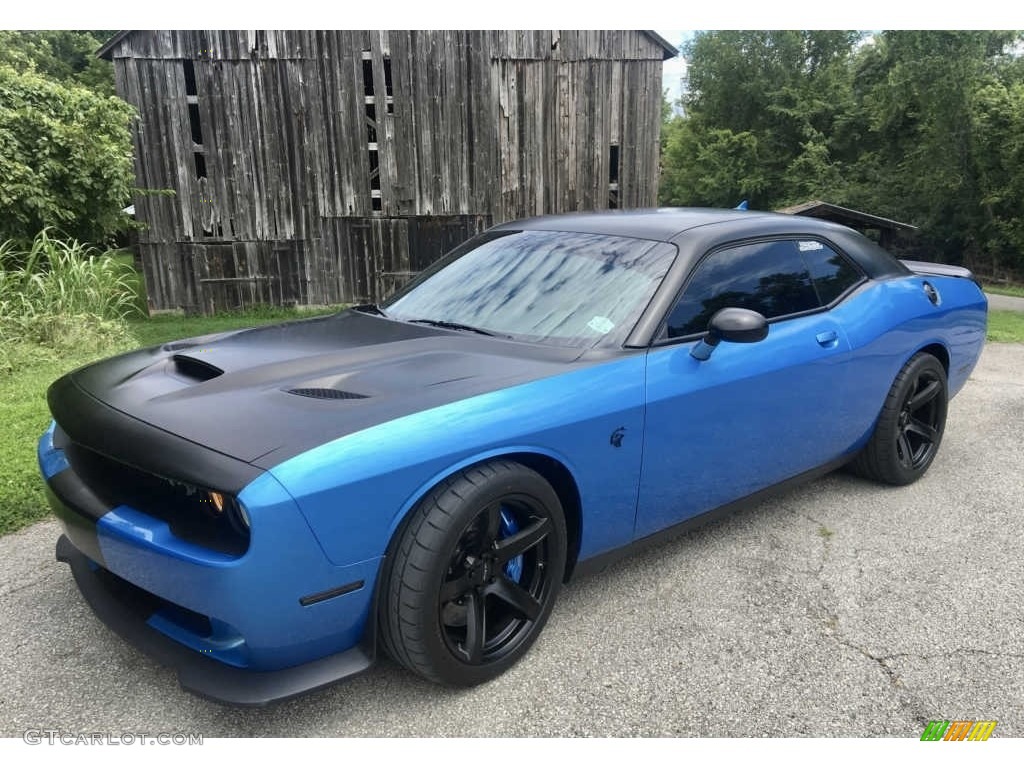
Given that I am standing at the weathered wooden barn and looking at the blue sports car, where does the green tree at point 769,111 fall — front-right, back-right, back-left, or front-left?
back-left

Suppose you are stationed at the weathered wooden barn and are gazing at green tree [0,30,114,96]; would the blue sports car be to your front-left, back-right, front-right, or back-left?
back-left

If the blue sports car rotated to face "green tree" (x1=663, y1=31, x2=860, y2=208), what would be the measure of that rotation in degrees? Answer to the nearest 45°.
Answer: approximately 135° to its right

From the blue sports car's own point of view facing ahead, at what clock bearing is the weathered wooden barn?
The weathered wooden barn is roughly at 4 o'clock from the blue sports car.

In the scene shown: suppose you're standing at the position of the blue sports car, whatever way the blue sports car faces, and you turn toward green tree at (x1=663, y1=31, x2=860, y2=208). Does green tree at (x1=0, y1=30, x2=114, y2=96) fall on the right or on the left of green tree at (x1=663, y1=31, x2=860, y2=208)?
left

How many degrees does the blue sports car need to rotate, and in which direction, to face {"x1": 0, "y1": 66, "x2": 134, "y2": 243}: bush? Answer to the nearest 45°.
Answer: approximately 90° to its right

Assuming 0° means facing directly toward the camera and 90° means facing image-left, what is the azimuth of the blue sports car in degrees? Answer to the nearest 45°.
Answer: approximately 45°

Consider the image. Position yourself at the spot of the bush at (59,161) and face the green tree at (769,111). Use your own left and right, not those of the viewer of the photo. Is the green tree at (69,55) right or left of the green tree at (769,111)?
left

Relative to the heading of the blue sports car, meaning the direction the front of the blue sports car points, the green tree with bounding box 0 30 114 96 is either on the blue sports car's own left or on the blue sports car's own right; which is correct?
on the blue sports car's own right

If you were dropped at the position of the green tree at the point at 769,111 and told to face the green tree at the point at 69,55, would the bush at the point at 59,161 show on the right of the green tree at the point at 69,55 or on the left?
left
